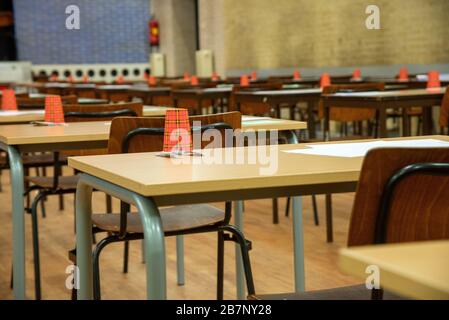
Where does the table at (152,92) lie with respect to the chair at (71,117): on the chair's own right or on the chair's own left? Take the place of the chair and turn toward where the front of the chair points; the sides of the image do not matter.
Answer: on the chair's own right

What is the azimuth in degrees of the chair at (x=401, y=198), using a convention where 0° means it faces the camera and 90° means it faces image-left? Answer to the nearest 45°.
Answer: approximately 135°

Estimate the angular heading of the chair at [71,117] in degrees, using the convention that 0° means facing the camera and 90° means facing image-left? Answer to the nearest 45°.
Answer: approximately 135°

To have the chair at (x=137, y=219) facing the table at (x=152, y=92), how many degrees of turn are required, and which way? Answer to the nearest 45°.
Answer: approximately 45° to its right

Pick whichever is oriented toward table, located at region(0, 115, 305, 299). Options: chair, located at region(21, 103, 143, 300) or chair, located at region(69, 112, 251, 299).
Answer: chair, located at region(69, 112, 251, 299)

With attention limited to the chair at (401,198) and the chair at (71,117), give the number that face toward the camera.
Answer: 0

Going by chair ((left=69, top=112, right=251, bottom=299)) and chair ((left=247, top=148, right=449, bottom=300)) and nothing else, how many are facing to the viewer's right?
0

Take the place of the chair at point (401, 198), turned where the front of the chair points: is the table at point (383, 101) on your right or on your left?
on your right
